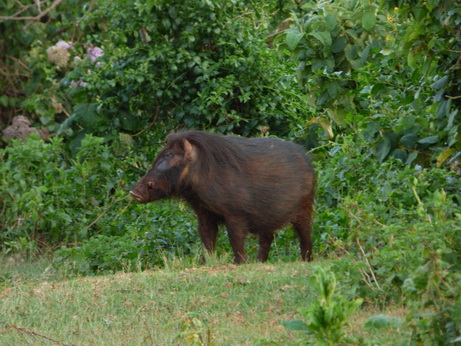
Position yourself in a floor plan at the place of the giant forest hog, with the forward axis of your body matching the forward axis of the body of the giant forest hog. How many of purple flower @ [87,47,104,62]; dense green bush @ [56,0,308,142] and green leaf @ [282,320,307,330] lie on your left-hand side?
1

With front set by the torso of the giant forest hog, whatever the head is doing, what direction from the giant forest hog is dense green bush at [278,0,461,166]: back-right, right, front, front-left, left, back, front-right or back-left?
back

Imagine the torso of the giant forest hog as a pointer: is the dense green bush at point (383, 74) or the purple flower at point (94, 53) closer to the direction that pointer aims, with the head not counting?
the purple flower

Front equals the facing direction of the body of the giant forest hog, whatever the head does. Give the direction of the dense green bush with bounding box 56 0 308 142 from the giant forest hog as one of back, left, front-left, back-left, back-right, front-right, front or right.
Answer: right

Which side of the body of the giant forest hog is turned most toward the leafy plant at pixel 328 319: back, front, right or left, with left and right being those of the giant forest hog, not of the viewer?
left

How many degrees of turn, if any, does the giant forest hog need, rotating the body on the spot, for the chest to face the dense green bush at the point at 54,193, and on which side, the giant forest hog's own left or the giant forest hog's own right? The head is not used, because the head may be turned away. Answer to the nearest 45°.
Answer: approximately 45° to the giant forest hog's own right

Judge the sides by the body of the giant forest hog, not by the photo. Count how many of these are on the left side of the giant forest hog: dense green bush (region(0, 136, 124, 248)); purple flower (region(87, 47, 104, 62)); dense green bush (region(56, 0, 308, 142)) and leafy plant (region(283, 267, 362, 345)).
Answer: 1

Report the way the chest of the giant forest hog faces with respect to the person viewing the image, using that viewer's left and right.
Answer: facing to the left of the viewer
